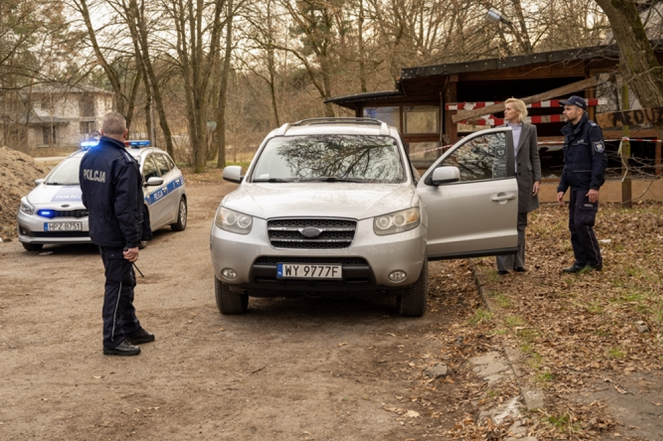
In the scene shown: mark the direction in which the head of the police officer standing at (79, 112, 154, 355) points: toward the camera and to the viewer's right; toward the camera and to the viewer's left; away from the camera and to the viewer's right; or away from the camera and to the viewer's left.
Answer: away from the camera and to the viewer's right

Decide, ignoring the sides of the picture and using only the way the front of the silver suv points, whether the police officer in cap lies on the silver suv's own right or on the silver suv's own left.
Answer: on the silver suv's own left

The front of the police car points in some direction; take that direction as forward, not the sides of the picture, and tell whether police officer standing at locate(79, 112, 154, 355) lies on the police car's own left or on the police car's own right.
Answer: on the police car's own left

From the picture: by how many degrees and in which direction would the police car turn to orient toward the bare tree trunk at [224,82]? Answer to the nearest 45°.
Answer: approximately 135° to its right

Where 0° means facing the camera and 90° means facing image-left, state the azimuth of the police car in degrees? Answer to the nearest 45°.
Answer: approximately 45°

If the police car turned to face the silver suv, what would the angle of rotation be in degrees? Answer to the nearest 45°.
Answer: approximately 90° to its left

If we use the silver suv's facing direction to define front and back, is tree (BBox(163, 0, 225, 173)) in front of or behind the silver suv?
behind

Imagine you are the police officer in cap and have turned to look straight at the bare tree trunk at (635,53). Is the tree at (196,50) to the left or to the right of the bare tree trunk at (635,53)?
left

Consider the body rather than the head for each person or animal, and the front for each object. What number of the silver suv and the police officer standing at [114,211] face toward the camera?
1

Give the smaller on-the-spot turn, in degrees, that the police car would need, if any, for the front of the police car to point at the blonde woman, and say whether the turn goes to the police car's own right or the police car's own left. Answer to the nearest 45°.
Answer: approximately 90° to the police car's own left

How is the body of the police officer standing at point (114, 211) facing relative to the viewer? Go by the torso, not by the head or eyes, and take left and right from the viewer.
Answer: facing away from the viewer and to the right of the viewer

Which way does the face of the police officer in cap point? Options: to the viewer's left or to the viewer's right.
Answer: to the viewer's left
